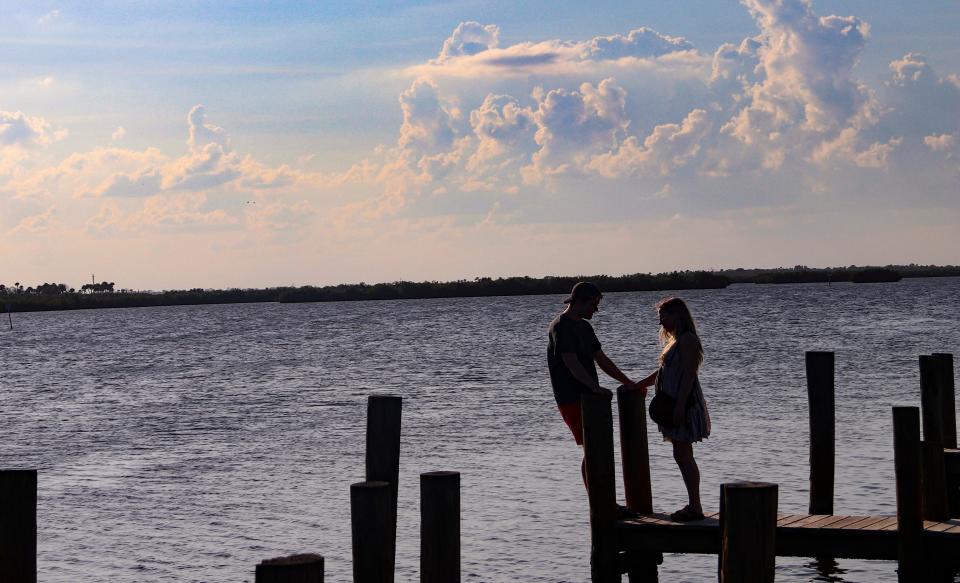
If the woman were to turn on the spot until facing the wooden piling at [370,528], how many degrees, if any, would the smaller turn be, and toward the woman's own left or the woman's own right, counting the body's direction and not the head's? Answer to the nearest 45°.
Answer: approximately 45° to the woman's own left

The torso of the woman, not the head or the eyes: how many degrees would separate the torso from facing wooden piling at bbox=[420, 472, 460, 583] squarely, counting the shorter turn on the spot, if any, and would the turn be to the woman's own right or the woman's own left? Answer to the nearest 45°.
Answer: approximately 45° to the woman's own left

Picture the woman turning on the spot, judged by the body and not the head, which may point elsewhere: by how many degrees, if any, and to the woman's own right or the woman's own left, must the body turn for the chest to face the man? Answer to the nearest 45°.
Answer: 0° — they already face them

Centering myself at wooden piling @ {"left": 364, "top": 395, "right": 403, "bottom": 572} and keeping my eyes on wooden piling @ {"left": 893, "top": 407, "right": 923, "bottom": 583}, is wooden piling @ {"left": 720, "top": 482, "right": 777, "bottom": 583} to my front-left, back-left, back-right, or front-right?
front-right

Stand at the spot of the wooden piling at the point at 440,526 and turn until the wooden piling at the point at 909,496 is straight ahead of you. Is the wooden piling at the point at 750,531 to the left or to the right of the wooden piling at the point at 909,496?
right

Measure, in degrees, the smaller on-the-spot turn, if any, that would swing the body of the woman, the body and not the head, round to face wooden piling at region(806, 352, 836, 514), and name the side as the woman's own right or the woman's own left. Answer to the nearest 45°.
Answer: approximately 135° to the woman's own right

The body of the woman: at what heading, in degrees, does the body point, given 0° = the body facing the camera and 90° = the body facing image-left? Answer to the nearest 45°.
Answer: approximately 90°

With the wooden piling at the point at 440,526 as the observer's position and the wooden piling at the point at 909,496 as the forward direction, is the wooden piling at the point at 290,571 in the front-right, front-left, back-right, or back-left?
back-right

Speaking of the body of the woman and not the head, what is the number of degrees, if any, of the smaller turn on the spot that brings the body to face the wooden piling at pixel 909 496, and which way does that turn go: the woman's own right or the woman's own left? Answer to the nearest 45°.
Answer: approximately 180°

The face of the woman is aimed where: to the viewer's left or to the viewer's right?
to the viewer's left

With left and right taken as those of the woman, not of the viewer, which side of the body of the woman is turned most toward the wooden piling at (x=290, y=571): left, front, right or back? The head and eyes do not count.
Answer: left

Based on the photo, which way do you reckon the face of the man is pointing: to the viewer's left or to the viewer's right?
to the viewer's right

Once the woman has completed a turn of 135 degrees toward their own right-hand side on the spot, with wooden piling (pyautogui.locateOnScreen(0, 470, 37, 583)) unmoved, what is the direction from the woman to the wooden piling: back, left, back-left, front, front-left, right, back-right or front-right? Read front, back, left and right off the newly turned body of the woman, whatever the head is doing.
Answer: back

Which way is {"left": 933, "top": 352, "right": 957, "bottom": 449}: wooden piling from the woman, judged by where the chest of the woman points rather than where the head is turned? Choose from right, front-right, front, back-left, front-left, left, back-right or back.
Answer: back-right

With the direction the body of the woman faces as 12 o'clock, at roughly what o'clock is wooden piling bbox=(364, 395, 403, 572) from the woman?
The wooden piling is roughly at 12 o'clock from the woman.

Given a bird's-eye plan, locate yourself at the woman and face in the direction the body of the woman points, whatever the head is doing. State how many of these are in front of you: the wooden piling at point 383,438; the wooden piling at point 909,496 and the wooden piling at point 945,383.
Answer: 1
